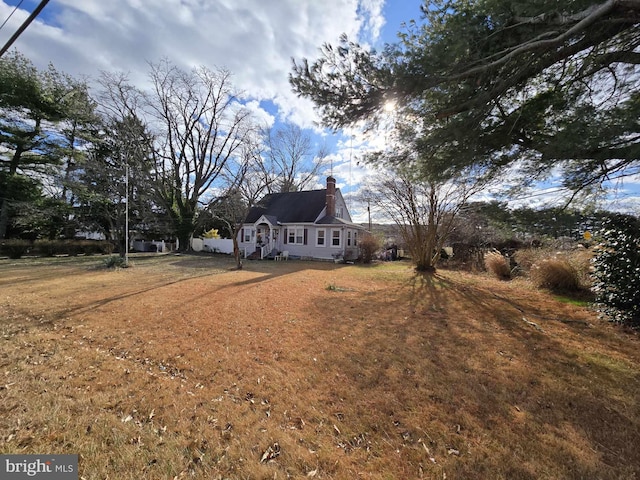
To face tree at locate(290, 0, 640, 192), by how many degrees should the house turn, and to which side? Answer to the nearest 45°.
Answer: approximately 45° to its left

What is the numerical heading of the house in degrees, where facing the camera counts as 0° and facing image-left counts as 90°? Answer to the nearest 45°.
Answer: approximately 45°

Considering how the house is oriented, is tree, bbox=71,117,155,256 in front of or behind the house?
in front

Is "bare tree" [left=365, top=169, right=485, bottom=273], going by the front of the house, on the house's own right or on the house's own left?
on the house's own left

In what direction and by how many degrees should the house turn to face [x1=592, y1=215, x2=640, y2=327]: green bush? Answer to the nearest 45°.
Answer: approximately 45° to its left

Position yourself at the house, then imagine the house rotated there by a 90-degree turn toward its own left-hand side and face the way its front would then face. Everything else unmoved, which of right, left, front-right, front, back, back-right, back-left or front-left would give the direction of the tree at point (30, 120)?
back-right

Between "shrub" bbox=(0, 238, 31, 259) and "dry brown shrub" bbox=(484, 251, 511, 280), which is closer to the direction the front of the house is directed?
the shrub

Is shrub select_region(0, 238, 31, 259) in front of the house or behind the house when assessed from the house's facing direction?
in front

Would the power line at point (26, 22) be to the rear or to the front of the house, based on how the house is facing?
to the front

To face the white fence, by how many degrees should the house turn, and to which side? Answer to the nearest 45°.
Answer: approximately 90° to its right

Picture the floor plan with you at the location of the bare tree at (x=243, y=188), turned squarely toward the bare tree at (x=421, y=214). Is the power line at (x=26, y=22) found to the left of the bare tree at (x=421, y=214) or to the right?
right

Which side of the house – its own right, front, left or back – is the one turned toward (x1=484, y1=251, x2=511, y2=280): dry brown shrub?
left
